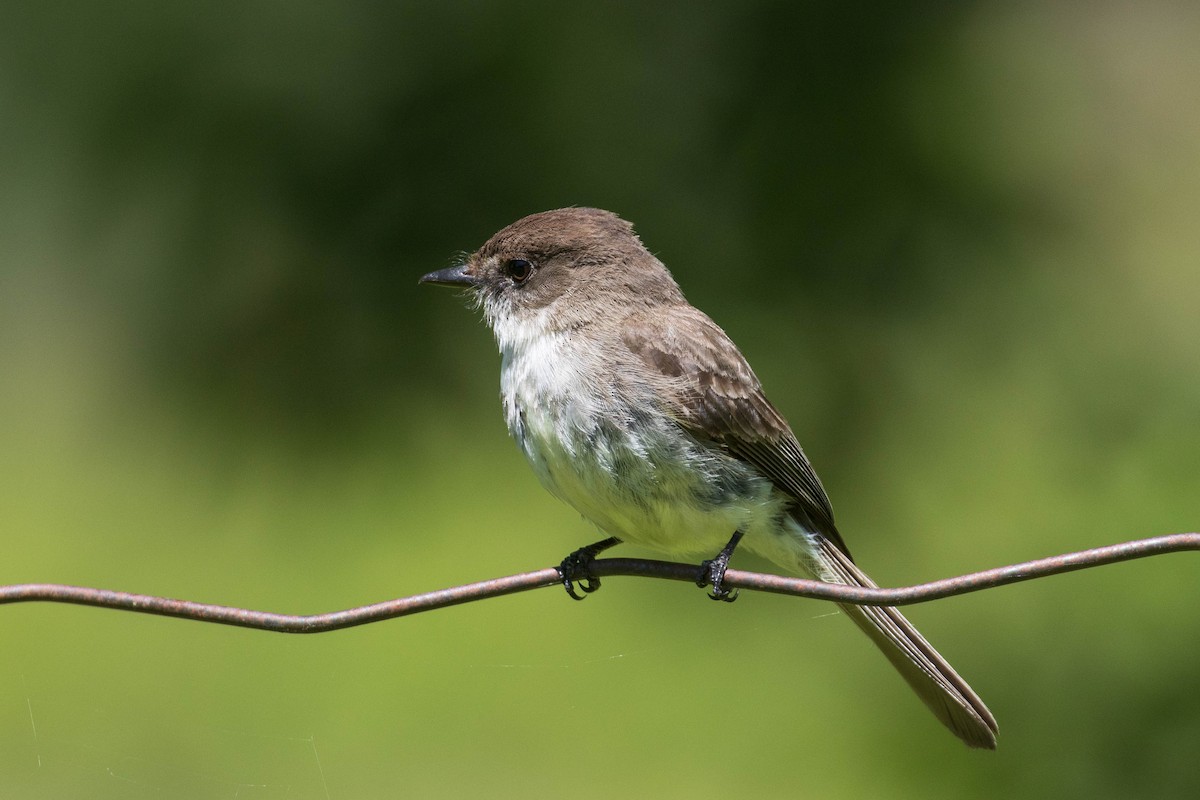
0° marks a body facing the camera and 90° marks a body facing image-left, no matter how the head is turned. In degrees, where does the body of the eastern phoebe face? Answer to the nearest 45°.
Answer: approximately 45°
